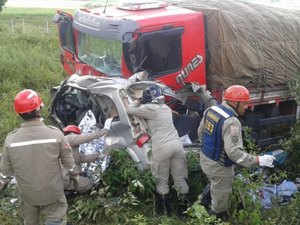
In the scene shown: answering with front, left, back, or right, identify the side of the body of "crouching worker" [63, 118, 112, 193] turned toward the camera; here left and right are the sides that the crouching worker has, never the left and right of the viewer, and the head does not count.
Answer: right

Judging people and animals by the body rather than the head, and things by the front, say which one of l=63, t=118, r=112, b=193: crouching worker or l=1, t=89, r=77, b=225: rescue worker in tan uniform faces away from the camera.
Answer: the rescue worker in tan uniform

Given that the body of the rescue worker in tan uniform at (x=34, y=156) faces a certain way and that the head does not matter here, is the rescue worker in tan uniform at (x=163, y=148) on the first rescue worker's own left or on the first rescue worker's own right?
on the first rescue worker's own right

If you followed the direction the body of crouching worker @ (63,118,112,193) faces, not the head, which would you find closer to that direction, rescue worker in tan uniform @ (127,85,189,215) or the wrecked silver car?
the rescue worker in tan uniform

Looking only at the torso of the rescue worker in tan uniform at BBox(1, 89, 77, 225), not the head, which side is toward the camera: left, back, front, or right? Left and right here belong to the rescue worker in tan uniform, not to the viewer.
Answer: back
